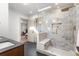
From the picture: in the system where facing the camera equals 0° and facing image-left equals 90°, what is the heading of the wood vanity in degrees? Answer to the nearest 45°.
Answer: approximately 315°
